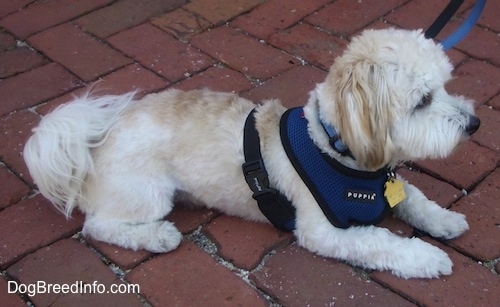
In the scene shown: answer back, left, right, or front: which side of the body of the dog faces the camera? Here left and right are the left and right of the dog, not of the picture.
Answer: right
